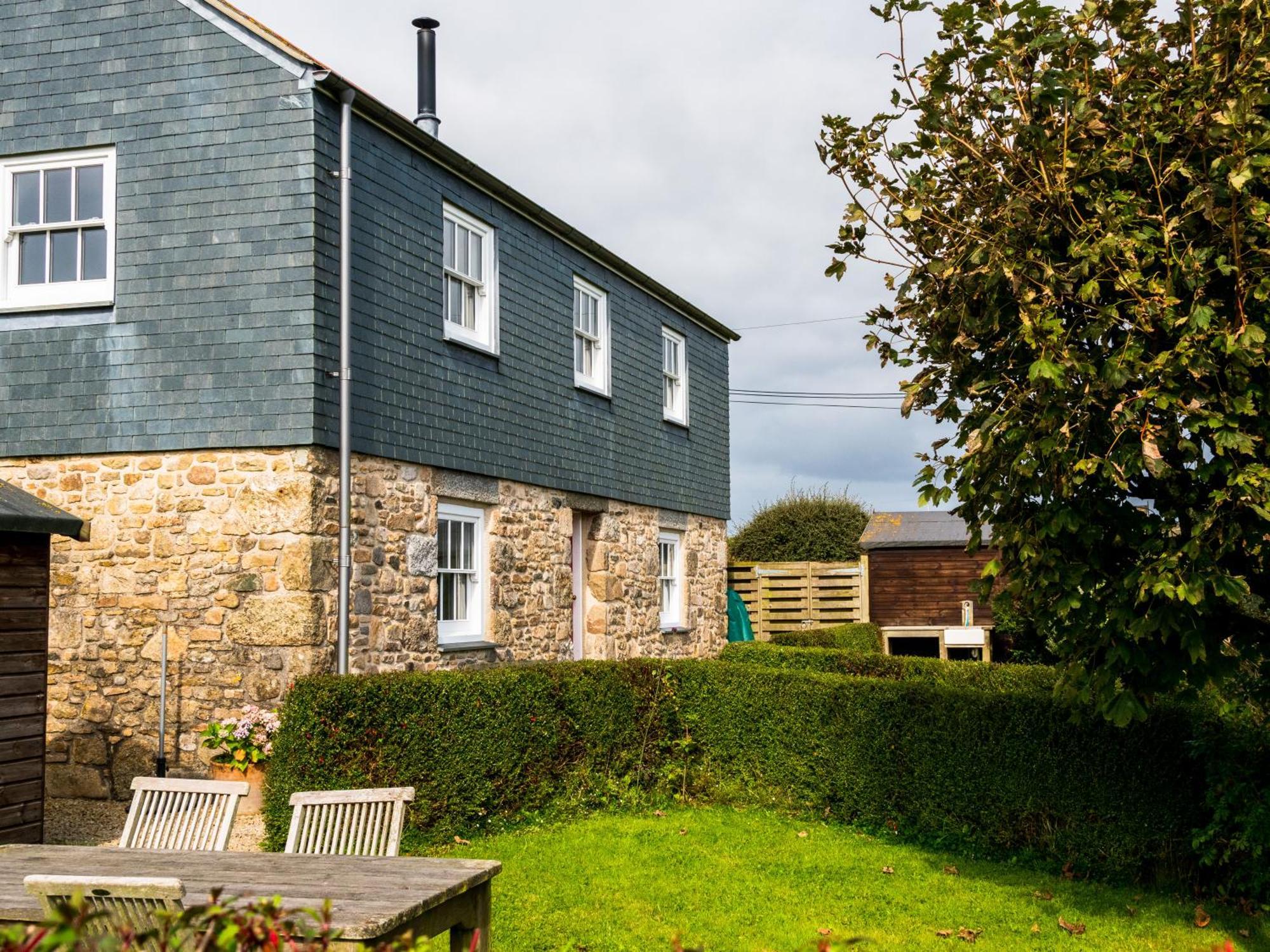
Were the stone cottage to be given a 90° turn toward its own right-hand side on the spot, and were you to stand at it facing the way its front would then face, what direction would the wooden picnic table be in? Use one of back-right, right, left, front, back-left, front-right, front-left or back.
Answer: front-left

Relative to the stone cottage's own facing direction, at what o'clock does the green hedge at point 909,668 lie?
The green hedge is roughly at 10 o'clock from the stone cottage.

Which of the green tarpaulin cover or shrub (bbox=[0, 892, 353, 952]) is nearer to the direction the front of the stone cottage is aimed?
the shrub

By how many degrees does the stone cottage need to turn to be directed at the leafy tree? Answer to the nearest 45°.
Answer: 0° — it already faces it

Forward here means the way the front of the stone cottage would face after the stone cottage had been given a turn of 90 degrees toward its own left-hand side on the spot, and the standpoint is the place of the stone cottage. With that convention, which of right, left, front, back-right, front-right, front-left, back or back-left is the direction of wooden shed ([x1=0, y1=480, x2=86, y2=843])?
back-right

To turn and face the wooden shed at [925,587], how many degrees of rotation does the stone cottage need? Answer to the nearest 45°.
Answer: approximately 90° to its left

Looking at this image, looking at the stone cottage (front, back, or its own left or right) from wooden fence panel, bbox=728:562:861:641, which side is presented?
left

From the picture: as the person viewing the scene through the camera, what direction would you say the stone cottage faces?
facing the viewer and to the right of the viewer

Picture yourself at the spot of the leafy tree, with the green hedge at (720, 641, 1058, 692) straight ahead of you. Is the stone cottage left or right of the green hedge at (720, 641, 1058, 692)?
left

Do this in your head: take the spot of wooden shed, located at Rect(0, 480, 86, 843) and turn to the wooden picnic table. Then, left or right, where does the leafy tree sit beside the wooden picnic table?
left

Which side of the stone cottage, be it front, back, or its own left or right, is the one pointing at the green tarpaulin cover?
left
